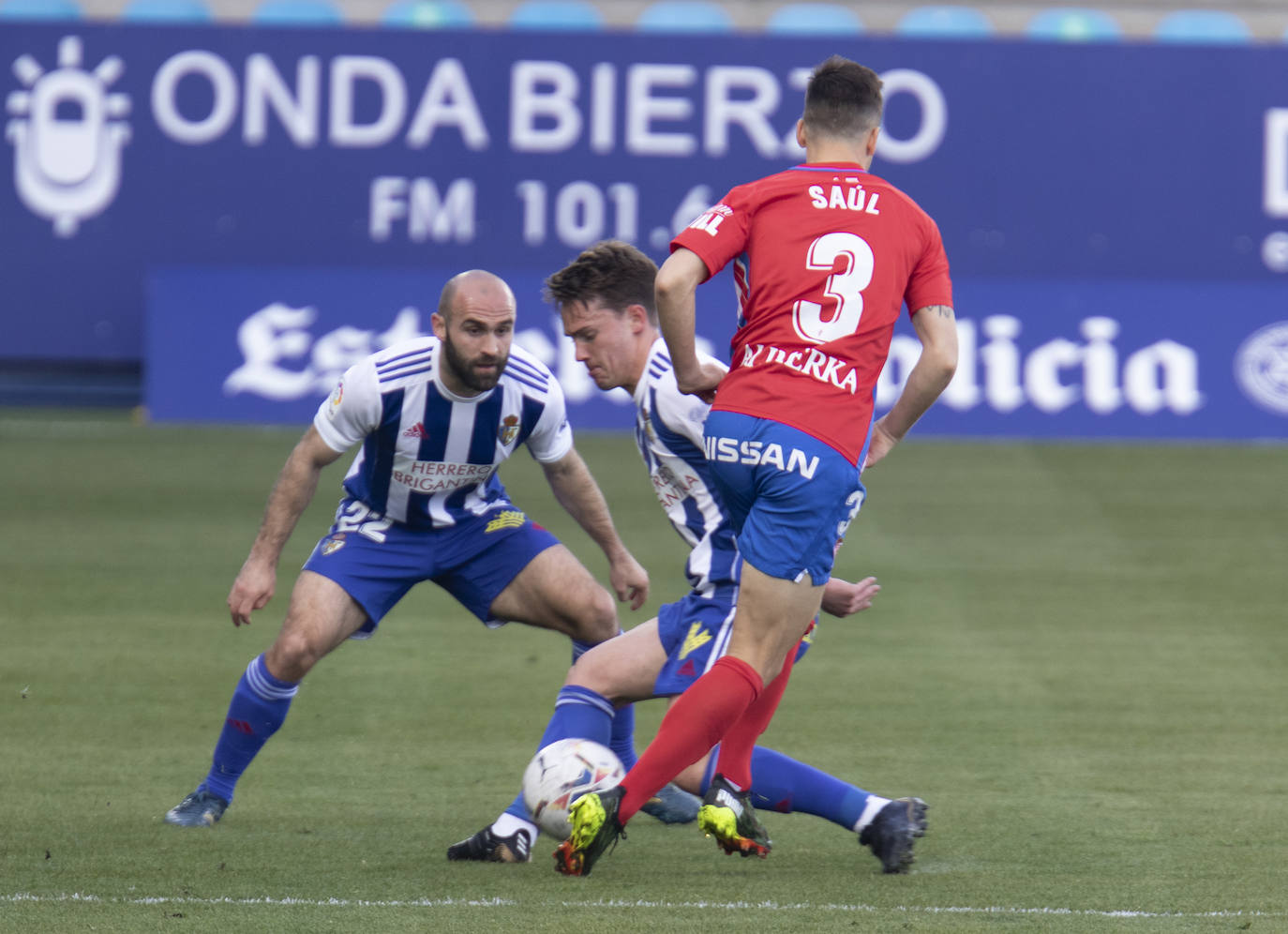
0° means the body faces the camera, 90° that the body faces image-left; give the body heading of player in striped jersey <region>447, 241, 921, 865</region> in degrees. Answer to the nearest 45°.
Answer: approximately 90°

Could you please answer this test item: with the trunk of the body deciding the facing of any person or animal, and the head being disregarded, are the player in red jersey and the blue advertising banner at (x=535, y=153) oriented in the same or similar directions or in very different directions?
very different directions

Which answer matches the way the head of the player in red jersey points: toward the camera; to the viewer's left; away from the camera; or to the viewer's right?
away from the camera

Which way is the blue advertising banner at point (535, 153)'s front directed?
toward the camera

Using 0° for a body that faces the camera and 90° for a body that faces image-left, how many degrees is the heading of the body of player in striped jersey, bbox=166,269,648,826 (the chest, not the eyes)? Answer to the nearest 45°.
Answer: approximately 0°

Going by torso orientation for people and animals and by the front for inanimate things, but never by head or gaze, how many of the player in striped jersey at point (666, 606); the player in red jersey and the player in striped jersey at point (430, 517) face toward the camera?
1

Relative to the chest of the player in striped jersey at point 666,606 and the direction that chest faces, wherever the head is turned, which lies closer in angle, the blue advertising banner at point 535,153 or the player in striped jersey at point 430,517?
the player in striped jersey

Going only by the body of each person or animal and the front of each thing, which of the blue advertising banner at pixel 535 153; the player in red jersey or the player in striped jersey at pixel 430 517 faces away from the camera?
the player in red jersey

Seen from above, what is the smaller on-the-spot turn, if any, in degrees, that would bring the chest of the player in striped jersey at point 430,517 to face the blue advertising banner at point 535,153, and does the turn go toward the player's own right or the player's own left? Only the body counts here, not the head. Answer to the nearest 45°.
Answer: approximately 180°

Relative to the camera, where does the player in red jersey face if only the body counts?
away from the camera

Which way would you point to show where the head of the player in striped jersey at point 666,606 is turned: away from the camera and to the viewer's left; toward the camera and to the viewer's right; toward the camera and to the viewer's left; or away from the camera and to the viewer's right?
toward the camera and to the viewer's left

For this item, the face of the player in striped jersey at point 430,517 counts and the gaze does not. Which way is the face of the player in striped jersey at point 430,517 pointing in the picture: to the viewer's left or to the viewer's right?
to the viewer's right

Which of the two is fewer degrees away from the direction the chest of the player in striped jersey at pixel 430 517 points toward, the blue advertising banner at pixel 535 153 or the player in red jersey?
the player in red jersey

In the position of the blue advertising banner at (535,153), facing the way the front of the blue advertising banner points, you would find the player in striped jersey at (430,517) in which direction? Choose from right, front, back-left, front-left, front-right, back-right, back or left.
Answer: front

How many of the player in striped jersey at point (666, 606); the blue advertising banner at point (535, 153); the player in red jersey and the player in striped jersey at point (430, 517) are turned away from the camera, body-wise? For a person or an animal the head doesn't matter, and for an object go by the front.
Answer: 1

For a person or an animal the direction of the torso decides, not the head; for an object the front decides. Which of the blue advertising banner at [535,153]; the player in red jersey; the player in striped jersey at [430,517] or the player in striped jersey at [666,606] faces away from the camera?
the player in red jersey
